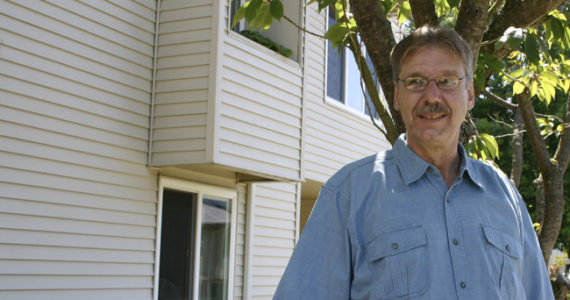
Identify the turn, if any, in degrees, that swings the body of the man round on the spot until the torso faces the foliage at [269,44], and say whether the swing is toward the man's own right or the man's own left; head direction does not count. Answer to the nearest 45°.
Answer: approximately 135° to the man's own left

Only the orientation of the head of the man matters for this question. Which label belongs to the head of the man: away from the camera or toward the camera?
toward the camera

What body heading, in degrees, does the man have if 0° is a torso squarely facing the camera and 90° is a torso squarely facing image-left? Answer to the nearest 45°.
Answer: approximately 315°

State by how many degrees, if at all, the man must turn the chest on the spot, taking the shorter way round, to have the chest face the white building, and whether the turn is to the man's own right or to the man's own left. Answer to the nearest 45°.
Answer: approximately 180°
